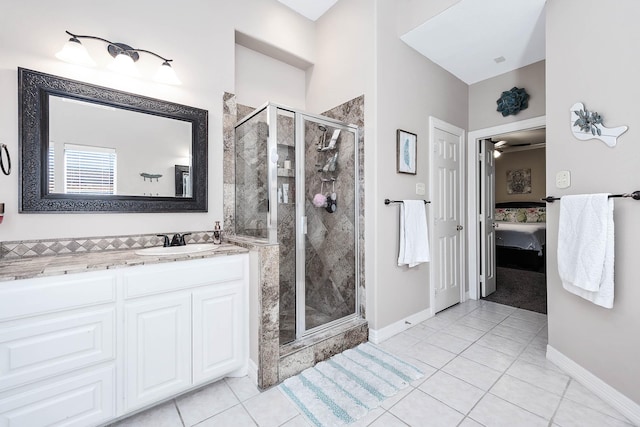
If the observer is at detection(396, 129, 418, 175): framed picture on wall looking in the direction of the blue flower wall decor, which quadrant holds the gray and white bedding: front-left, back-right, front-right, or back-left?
front-left

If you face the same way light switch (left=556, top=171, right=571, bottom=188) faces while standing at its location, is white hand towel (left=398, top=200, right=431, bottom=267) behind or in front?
in front

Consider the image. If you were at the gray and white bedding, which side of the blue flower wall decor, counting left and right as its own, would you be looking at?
back

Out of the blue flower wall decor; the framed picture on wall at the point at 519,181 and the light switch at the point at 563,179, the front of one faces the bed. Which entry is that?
the framed picture on wall

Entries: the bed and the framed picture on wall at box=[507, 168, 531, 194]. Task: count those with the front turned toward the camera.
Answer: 2

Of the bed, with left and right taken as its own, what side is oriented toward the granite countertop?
front

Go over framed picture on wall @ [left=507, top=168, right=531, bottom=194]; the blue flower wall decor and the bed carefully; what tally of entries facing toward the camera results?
3

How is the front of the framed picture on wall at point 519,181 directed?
toward the camera

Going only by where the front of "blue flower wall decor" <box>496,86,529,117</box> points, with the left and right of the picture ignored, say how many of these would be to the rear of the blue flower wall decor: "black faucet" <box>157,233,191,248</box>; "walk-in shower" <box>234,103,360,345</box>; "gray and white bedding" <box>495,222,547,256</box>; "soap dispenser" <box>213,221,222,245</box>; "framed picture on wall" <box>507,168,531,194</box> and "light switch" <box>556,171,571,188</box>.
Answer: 2

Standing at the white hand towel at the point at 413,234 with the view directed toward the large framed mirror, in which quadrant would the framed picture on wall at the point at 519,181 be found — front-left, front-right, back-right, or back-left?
back-right

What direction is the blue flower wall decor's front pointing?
toward the camera

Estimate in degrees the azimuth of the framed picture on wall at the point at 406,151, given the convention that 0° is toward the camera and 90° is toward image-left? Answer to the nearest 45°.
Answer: approximately 315°

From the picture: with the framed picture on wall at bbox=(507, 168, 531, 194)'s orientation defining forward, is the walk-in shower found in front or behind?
in front

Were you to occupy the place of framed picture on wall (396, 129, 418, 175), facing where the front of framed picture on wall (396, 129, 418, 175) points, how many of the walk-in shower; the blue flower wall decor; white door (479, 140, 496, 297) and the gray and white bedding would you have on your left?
3

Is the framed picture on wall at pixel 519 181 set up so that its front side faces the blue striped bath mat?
yes

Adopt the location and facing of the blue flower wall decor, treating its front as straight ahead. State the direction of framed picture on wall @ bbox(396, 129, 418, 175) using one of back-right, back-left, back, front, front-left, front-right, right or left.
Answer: front-right

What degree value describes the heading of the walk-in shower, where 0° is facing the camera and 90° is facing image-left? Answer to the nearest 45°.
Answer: approximately 315°

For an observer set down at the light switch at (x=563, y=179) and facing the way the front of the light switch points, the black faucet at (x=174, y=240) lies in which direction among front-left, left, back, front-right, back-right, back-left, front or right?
front

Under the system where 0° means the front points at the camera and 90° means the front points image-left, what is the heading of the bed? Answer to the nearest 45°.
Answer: approximately 0°

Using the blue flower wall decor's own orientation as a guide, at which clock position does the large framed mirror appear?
The large framed mirror is roughly at 1 o'clock from the blue flower wall decor.

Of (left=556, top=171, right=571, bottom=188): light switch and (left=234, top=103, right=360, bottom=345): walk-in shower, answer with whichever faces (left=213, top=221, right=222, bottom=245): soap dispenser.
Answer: the light switch
